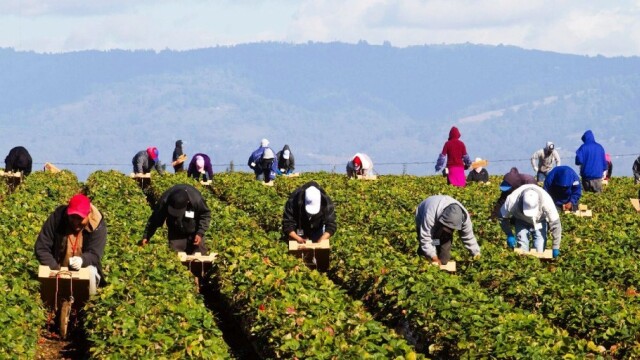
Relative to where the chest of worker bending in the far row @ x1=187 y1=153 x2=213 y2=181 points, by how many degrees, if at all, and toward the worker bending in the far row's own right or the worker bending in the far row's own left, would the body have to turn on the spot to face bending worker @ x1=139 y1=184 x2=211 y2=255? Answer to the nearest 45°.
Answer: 0° — they already face them

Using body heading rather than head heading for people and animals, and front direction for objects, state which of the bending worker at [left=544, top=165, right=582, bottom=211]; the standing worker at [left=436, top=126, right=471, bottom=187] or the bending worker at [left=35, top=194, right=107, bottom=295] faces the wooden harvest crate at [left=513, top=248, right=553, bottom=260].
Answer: the bending worker at [left=544, top=165, right=582, bottom=211]

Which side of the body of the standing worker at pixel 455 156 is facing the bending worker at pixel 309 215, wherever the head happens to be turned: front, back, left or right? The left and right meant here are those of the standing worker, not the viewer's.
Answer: back

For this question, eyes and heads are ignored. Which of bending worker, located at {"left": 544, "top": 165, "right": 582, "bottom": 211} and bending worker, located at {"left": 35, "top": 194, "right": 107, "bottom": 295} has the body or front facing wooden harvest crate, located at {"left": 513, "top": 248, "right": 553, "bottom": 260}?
bending worker, located at {"left": 544, "top": 165, "right": 582, "bottom": 211}

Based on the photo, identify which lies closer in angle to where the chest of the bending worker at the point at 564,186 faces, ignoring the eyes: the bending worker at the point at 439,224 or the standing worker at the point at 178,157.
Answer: the bending worker

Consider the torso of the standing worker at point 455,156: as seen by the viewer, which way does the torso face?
away from the camera
